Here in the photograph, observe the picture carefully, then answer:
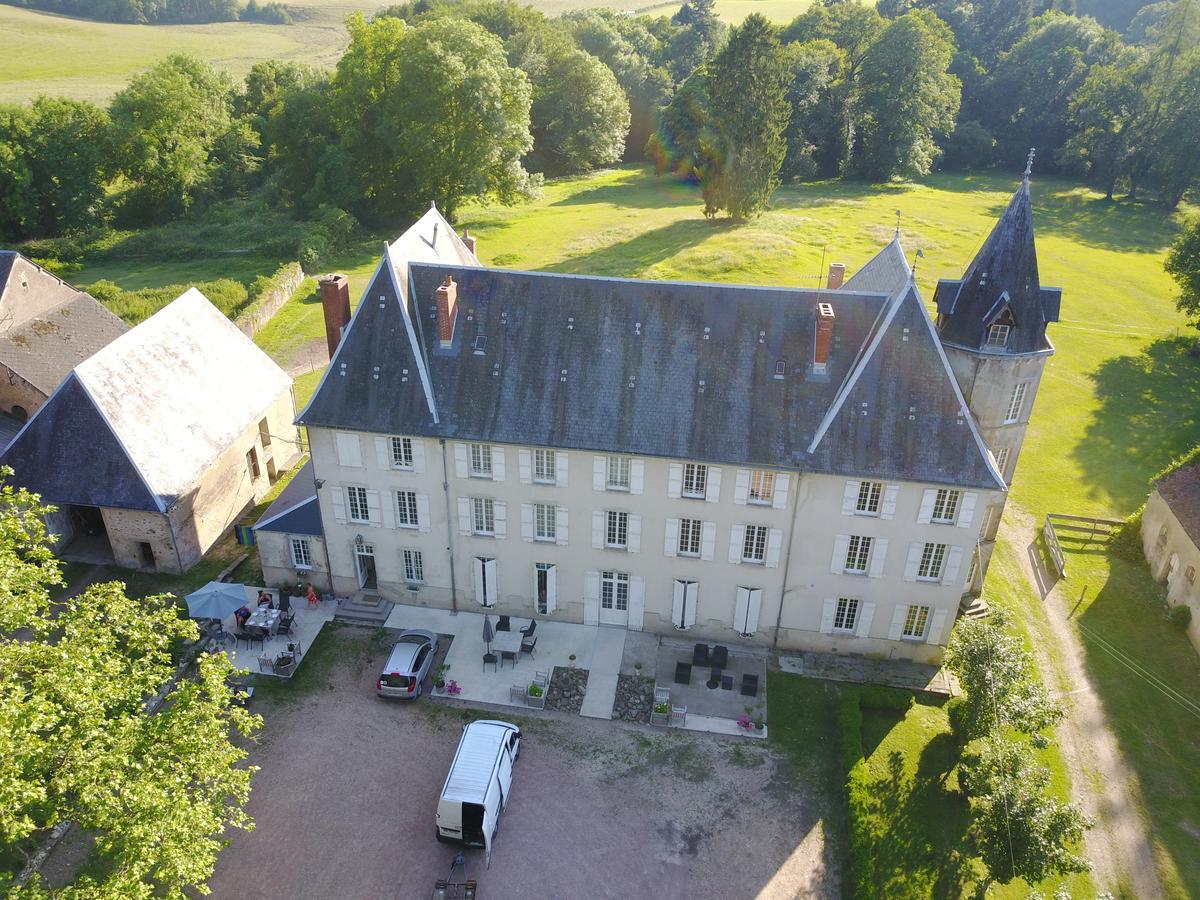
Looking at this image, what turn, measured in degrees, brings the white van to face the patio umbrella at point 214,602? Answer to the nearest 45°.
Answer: approximately 45° to its left

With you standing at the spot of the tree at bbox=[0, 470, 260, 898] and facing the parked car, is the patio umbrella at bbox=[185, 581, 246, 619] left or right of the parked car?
left

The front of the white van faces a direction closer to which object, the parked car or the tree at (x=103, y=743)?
the parked car

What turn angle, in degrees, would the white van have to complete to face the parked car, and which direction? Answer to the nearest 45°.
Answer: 0° — it already faces it

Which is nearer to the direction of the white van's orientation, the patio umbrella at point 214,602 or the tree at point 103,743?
the patio umbrella

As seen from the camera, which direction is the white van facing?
away from the camera
